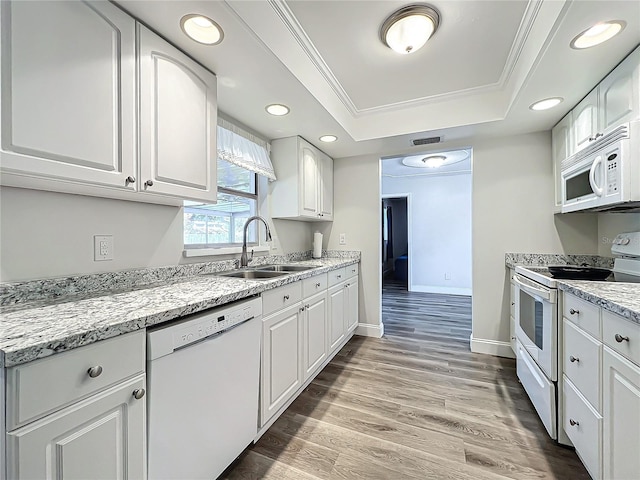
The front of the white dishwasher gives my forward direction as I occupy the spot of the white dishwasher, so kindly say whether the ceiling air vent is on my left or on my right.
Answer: on my left

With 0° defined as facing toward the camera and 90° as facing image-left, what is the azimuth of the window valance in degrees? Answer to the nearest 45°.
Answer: approximately 315°

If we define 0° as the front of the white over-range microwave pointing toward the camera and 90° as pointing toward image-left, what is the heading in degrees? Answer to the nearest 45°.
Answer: approximately 45°

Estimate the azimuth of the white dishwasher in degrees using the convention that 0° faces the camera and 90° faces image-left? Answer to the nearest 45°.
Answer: approximately 315°

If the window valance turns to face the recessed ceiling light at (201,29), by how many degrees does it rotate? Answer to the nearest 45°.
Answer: approximately 45° to its right

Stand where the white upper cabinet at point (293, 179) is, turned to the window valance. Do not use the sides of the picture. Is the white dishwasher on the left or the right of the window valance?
left

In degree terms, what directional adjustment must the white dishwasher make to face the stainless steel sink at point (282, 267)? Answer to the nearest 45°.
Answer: approximately 90° to its left

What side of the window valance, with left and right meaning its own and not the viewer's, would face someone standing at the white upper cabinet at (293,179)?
left

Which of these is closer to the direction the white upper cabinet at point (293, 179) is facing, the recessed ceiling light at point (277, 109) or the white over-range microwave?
the white over-range microwave
